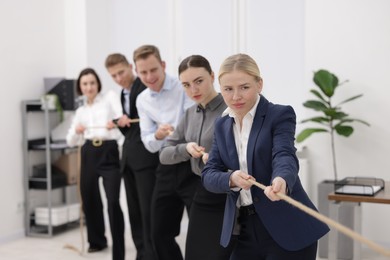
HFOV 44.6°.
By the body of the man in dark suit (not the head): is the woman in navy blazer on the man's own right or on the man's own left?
on the man's own left

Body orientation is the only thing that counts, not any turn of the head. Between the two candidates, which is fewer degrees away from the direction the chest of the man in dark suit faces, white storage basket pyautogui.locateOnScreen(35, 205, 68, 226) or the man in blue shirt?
the man in blue shirt

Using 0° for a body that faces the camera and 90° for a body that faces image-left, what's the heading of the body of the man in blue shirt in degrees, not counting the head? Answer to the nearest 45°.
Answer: approximately 0°

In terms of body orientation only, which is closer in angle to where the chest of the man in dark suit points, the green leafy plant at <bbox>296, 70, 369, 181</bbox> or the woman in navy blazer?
the woman in navy blazer
